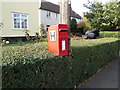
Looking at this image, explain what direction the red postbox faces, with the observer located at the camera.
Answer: facing the viewer and to the right of the viewer

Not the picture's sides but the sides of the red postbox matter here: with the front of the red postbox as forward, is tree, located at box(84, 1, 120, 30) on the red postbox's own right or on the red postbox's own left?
on the red postbox's own left
